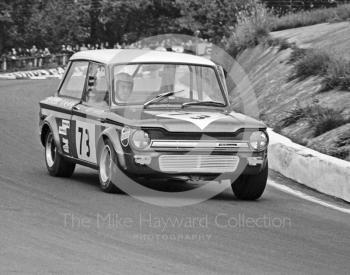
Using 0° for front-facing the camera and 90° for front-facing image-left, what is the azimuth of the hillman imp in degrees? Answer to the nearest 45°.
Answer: approximately 315°
